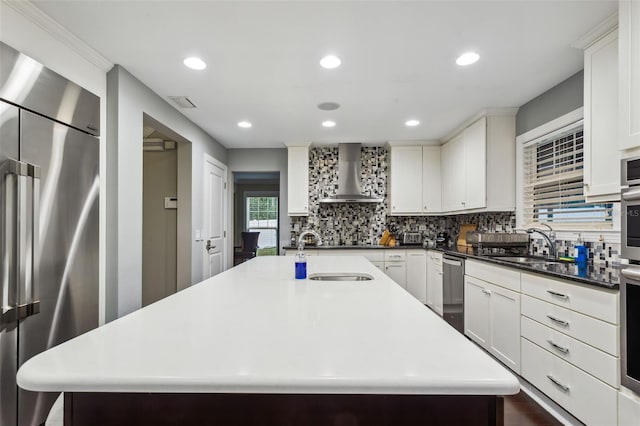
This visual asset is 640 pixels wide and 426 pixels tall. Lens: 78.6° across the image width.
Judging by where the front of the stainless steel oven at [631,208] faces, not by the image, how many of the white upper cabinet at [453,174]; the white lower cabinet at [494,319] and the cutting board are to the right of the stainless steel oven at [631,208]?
3

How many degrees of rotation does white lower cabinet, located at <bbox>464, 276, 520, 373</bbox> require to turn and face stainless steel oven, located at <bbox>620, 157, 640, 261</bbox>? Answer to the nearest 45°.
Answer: approximately 90° to its left

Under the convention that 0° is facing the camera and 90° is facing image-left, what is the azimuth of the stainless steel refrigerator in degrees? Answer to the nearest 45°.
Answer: approximately 315°

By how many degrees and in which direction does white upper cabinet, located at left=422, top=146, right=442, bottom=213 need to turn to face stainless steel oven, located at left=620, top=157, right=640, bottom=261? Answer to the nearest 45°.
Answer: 0° — it already faces it

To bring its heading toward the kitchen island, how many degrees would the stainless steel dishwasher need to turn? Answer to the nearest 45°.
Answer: approximately 45° to its left

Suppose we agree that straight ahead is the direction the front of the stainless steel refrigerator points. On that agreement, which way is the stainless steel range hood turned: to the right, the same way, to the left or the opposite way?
to the right

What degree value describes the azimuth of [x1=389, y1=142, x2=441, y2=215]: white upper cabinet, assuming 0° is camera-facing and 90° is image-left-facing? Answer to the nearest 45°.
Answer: approximately 0°

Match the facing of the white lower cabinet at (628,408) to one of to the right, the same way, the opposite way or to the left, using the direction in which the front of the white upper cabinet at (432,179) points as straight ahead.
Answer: to the right

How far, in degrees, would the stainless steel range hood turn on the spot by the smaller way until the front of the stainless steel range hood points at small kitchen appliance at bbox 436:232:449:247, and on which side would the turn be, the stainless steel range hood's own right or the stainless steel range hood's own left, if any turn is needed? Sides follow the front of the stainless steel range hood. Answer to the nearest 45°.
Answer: approximately 90° to the stainless steel range hood's own left

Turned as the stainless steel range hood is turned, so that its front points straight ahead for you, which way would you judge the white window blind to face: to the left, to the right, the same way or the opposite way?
to the right
